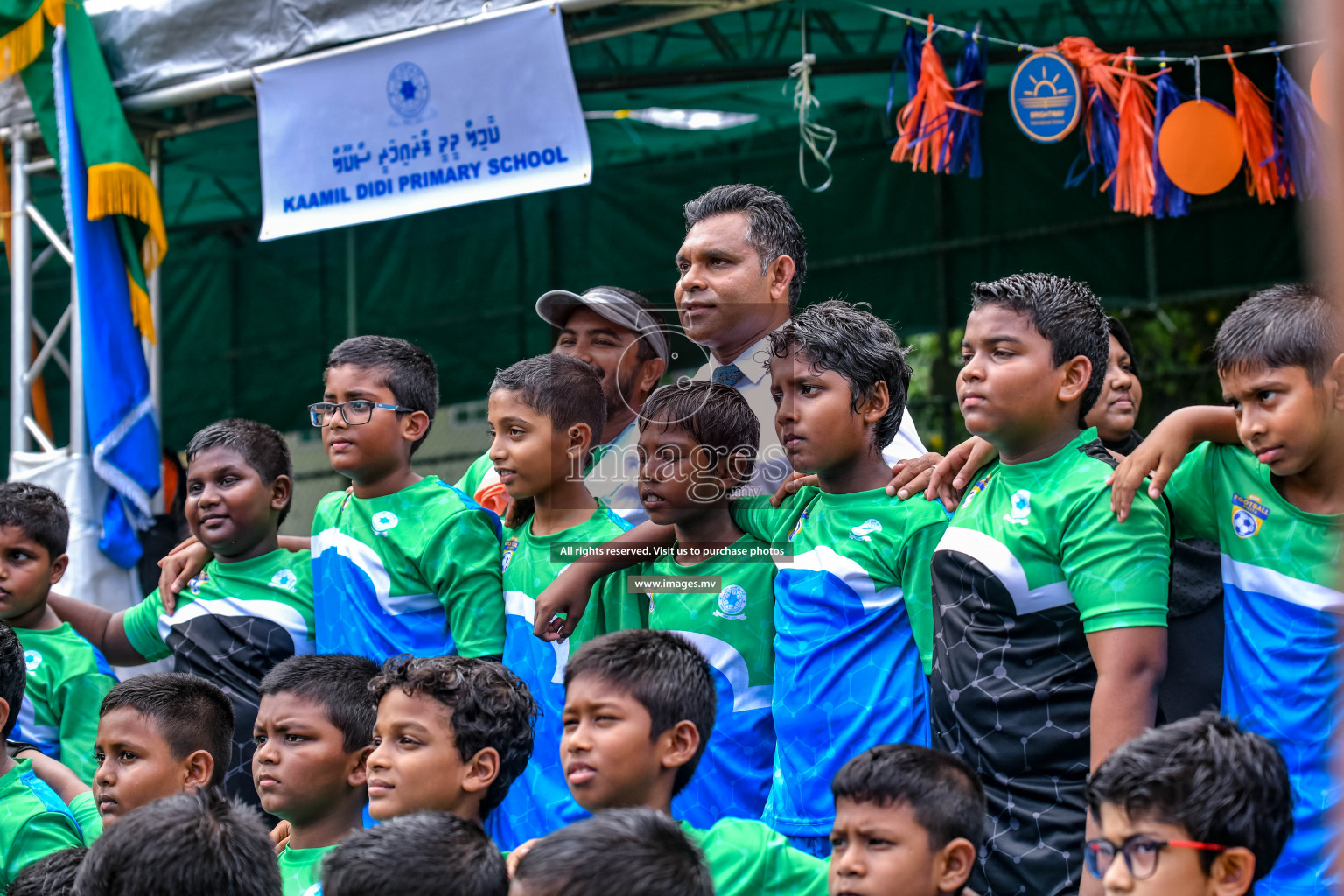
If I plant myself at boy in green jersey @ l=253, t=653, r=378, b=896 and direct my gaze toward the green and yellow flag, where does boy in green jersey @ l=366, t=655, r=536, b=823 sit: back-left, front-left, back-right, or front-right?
back-right

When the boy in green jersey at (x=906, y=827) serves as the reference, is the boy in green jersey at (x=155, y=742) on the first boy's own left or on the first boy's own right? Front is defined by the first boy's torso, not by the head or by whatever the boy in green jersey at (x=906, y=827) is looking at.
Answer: on the first boy's own right

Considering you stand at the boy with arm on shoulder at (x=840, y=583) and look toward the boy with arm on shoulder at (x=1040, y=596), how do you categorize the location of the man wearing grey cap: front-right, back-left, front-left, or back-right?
back-left

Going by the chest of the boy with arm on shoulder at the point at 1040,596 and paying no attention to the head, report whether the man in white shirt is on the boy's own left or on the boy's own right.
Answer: on the boy's own right

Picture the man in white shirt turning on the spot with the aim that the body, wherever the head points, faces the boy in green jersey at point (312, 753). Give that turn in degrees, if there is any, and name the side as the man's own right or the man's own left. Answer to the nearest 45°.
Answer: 0° — they already face them

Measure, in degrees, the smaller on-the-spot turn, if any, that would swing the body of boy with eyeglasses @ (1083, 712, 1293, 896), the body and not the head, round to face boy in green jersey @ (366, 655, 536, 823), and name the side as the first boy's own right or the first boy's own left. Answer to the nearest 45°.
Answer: approximately 45° to the first boy's own right

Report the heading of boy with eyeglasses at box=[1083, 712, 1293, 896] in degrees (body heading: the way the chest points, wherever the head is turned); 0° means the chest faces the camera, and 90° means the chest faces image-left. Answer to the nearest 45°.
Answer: approximately 45°

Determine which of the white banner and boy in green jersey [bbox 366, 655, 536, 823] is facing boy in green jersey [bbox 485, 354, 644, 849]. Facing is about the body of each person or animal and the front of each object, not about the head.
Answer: the white banner
